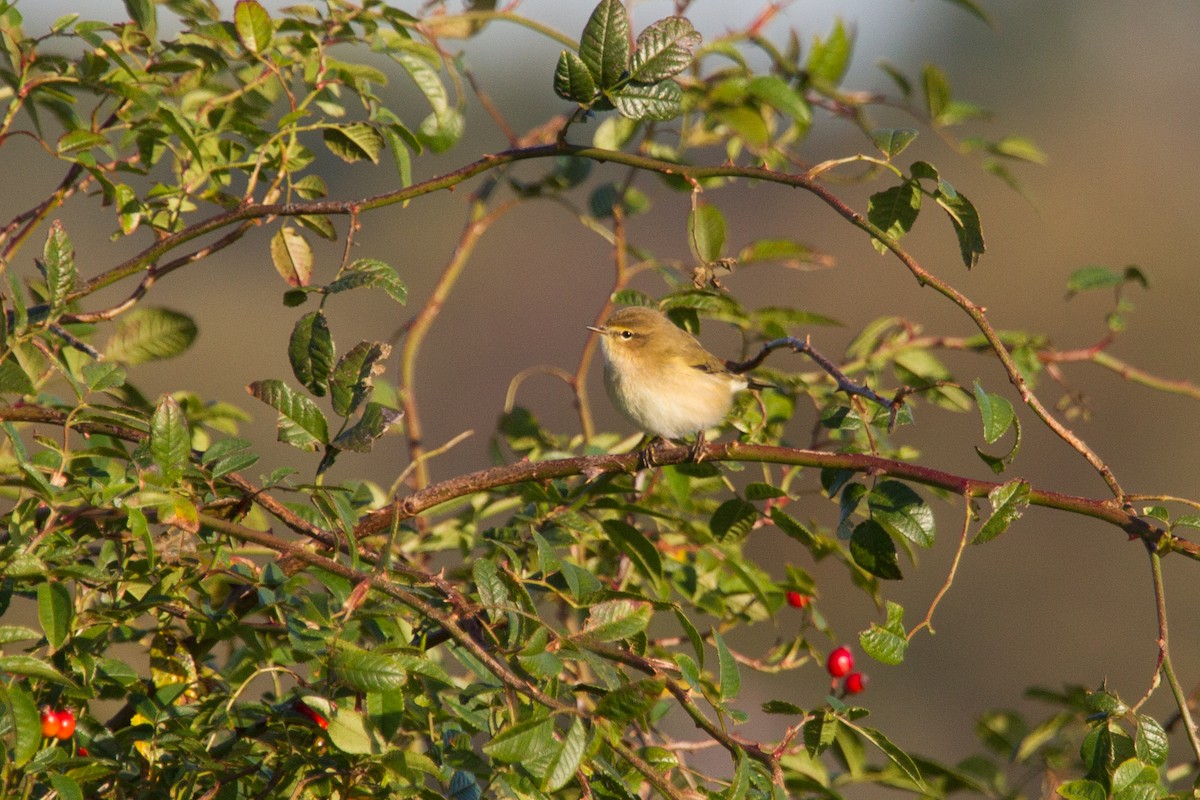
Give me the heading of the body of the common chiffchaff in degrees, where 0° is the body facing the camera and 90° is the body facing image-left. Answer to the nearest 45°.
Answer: approximately 45°
